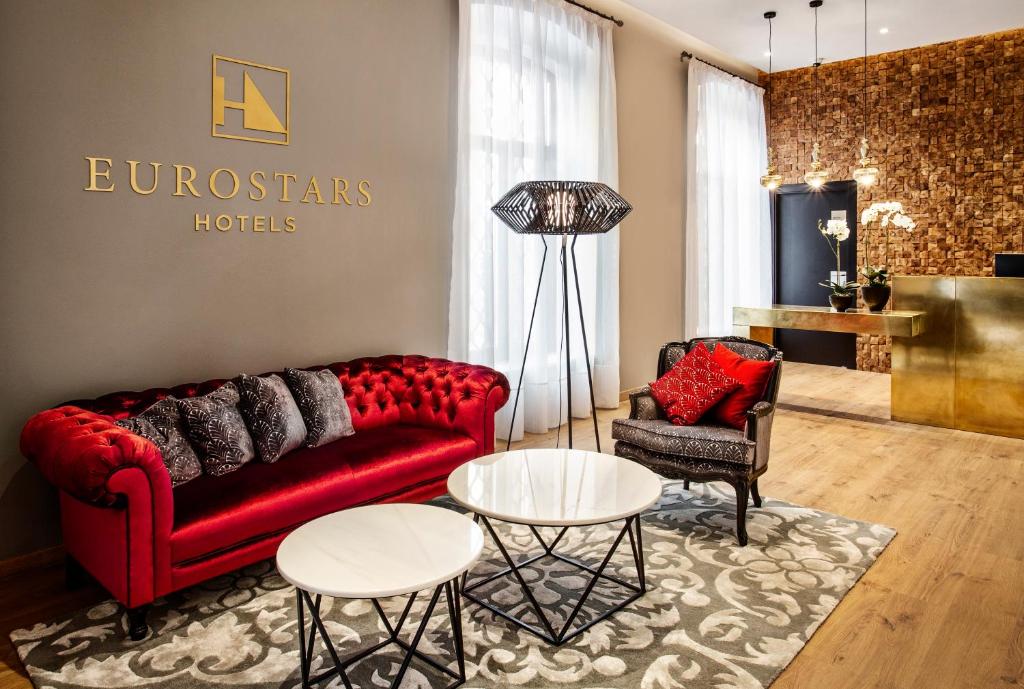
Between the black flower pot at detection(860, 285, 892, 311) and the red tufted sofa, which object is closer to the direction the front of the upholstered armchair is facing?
the red tufted sofa

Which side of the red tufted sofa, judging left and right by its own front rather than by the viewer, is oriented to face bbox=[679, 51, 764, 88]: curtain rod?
left

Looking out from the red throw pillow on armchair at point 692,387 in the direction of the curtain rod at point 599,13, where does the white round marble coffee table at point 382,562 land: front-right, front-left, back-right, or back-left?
back-left

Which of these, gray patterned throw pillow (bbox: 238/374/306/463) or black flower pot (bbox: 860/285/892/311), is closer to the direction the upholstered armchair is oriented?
the gray patterned throw pillow

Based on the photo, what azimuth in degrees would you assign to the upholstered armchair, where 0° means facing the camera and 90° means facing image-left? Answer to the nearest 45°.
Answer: approximately 45°

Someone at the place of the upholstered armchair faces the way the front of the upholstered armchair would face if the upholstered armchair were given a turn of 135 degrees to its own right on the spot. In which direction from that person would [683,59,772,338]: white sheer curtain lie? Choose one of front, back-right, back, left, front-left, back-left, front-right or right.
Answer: front
